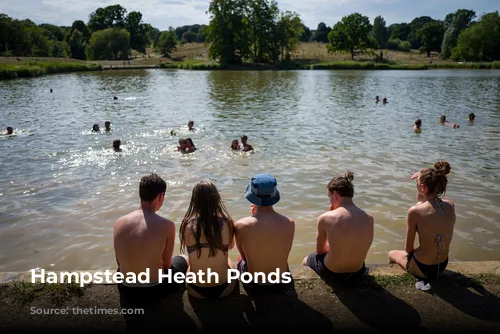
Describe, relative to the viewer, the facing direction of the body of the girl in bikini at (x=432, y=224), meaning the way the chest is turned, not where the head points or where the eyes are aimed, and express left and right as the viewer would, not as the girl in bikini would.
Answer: facing away from the viewer and to the left of the viewer

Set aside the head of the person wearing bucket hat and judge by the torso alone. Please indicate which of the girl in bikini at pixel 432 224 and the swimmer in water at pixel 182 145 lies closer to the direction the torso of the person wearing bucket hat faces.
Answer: the swimmer in water

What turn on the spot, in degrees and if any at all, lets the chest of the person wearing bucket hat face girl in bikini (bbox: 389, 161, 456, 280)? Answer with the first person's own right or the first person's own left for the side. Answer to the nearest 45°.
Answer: approximately 90° to the first person's own right

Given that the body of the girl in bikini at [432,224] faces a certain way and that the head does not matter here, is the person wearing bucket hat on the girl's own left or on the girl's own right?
on the girl's own left

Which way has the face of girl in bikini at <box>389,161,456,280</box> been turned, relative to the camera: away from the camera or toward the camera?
away from the camera

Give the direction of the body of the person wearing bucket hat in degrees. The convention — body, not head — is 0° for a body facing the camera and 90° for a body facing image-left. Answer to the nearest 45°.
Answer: approximately 180°

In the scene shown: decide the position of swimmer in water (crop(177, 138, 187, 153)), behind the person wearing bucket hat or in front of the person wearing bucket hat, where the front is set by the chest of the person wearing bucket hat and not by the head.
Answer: in front

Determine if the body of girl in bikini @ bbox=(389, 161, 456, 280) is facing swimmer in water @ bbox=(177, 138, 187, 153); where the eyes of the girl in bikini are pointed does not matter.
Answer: yes

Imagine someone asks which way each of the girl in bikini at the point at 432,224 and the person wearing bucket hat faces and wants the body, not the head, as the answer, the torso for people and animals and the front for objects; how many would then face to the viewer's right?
0

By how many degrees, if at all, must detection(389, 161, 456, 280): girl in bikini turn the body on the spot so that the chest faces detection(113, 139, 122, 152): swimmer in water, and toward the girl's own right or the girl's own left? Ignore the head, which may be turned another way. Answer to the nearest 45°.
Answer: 0° — they already face them

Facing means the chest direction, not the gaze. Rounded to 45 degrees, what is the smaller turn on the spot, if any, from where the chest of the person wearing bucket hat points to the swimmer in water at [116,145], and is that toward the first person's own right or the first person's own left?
approximately 45° to the first person's own left
